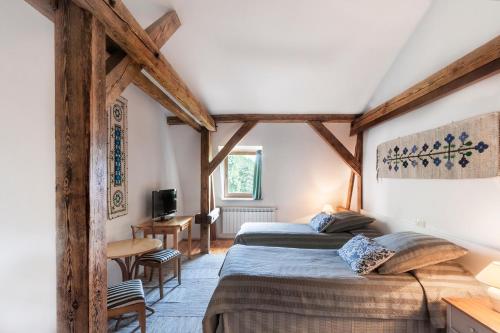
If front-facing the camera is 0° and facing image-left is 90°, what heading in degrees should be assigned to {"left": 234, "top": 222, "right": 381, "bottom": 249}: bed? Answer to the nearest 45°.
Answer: approximately 90°

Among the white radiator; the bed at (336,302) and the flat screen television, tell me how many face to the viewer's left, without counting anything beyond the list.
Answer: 1

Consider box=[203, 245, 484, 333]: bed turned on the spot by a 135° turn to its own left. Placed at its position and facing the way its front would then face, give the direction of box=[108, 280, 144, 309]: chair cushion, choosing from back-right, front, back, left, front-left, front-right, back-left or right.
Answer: back-right

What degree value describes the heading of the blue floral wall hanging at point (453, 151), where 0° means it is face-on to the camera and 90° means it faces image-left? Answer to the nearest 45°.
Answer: approximately 45°

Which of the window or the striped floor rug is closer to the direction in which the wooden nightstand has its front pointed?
the striped floor rug

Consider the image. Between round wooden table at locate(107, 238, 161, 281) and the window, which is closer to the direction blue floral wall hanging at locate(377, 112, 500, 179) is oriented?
the round wooden table

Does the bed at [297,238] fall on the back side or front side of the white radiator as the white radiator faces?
on the front side

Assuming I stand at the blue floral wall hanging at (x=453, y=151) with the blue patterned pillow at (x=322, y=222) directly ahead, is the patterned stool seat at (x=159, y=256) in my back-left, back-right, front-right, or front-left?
front-left

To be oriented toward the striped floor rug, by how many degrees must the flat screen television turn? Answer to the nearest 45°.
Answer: approximately 45° to its right

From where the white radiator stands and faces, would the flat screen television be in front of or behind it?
in front

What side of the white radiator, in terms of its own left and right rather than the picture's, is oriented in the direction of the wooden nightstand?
front

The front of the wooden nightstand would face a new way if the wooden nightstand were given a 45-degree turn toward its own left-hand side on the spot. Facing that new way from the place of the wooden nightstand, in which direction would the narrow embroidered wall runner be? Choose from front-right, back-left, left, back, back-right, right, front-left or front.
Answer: right

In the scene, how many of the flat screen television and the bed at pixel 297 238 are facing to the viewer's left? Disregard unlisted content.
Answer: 1

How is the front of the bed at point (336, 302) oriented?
to the viewer's left

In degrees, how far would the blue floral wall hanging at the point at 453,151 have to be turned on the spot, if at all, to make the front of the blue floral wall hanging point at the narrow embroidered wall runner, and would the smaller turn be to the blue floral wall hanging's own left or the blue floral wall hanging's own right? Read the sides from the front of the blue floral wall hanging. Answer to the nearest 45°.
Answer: approximately 45° to the blue floral wall hanging's own right

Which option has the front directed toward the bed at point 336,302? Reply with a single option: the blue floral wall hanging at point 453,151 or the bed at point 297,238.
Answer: the blue floral wall hanging

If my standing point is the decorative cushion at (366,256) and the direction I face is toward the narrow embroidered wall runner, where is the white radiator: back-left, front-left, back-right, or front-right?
front-right

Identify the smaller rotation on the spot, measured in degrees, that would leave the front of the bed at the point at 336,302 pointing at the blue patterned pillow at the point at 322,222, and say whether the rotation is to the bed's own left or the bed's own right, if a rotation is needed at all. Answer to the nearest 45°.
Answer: approximately 90° to the bed's own right
